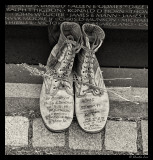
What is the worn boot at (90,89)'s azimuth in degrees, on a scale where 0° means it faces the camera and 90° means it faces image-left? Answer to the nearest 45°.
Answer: approximately 0°

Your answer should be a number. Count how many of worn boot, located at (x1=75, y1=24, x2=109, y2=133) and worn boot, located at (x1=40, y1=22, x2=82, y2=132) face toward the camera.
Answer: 2
